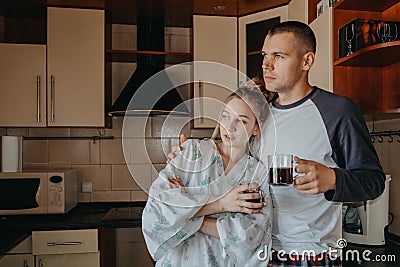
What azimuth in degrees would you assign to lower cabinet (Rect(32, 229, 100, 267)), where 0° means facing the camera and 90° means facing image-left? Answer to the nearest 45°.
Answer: approximately 0°

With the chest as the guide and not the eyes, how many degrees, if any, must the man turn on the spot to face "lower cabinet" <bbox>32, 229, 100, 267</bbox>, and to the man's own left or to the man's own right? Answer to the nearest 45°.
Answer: approximately 90° to the man's own right

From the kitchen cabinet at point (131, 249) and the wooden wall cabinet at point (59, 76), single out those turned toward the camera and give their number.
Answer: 2

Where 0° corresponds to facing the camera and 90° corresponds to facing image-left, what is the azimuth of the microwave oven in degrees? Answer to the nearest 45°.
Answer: approximately 0°

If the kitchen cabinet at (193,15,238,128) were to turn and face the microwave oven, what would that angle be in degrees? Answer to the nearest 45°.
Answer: approximately 90° to its right

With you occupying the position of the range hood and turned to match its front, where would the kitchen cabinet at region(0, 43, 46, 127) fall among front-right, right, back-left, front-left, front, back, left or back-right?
right
